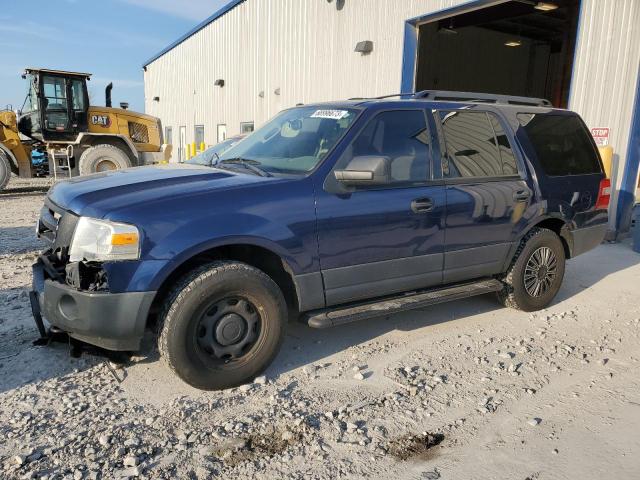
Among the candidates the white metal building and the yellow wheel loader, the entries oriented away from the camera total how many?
0

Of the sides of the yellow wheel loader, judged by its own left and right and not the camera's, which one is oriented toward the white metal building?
back

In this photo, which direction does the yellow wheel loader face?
to the viewer's left

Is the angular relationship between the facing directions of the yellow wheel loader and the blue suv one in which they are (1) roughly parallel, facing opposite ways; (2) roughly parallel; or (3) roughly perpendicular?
roughly parallel

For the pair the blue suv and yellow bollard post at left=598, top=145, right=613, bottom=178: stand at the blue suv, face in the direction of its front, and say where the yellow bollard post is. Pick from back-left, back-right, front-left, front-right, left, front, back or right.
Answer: back

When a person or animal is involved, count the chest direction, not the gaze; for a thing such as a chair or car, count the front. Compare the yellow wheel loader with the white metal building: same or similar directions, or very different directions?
same or similar directions

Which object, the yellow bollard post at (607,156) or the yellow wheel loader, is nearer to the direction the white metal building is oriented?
the yellow wheel loader

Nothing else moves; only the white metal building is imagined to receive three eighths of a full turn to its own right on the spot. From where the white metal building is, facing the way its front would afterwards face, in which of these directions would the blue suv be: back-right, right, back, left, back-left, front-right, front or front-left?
back

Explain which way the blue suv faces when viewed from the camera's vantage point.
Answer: facing the viewer and to the left of the viewer
